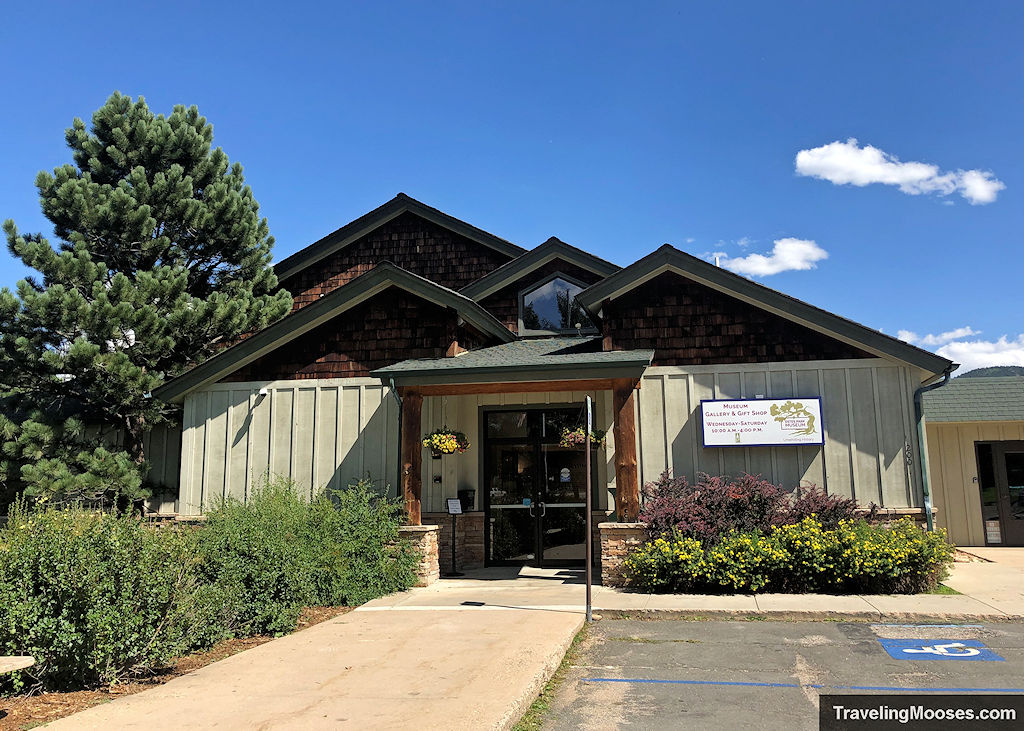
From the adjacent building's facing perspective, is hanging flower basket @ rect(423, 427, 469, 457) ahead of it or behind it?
ahead

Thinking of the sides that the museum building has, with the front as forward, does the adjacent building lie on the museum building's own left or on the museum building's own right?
on the museum building's own left

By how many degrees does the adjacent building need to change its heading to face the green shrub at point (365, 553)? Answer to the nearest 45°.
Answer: approximately 45° to its right

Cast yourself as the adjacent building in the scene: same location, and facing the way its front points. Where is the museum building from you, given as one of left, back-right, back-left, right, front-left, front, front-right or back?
front-right

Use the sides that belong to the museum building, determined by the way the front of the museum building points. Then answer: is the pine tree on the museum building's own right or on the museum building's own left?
on the museum building's own right

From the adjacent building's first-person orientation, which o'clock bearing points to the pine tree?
The pine tree is roughly at 2 o'clock from the adjacent building.

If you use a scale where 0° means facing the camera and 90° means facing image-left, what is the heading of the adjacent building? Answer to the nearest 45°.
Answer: approximately 0°

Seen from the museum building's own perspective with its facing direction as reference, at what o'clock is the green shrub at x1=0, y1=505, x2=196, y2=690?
The green shrub is roughly at 1 o'clock from the museum building.

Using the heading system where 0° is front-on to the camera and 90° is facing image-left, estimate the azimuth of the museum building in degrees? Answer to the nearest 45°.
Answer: approximately 0°

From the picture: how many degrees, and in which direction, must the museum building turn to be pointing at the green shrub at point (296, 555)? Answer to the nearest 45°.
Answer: approximately 45° to its right

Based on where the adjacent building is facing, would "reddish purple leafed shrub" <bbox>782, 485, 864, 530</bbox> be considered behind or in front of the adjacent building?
in front

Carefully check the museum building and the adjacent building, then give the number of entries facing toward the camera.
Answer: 2

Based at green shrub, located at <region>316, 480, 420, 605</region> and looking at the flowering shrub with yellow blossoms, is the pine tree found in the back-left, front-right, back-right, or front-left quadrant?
back-left
